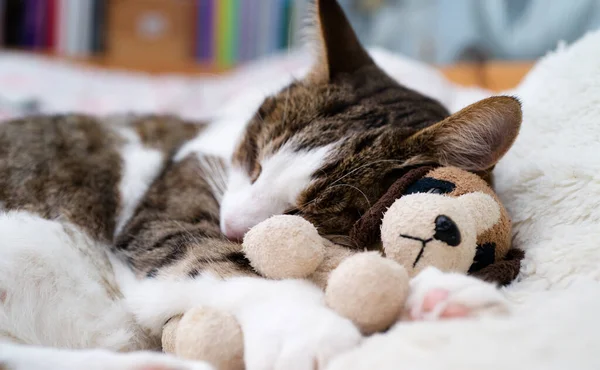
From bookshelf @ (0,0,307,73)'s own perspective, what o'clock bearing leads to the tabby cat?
The tabby cat is roughly at 12 o'clock from the bookshelf.

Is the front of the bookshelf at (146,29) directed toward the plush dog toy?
yes

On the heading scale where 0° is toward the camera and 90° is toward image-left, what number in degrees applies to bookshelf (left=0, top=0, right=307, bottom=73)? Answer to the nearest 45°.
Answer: approximately 0°
